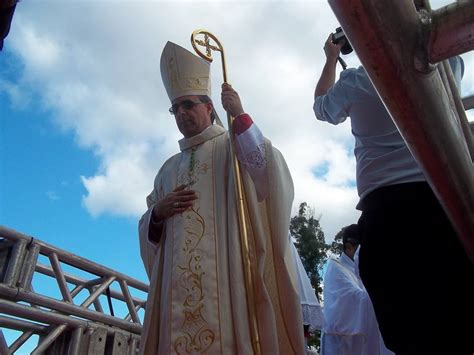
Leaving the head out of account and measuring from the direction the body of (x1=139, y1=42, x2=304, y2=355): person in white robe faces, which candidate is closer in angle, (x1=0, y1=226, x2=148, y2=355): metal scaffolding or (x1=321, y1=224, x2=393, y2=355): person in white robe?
the metal scaffolding

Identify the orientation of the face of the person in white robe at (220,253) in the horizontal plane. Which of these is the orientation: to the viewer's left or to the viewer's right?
to the viewer's left

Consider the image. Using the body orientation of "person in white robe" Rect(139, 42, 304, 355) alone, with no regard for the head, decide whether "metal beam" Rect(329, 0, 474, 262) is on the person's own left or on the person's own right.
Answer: on the person's own left

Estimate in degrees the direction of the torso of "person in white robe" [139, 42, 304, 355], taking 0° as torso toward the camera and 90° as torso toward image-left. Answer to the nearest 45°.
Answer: approximately 45°

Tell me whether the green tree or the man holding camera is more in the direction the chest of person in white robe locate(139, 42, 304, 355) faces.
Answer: the man holding camera

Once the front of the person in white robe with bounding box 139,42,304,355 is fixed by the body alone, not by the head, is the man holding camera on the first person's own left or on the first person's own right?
on the first person's own left

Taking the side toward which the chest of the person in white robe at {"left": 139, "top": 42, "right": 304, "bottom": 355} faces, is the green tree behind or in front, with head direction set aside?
behind

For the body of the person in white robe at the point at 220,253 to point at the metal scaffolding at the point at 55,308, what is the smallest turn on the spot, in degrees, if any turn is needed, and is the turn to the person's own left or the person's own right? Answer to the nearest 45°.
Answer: approximately 90° to the person's own right

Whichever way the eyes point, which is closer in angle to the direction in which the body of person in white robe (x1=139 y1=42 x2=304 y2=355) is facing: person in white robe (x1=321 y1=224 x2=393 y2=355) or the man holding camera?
the man holding camera

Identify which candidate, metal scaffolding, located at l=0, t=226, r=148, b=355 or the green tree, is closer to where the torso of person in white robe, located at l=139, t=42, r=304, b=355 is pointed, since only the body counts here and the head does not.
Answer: the metal scaffolding
